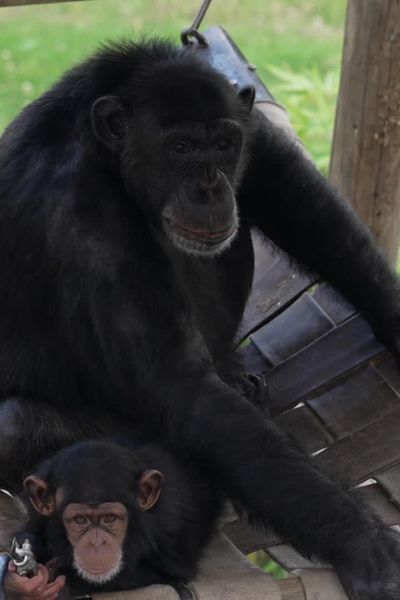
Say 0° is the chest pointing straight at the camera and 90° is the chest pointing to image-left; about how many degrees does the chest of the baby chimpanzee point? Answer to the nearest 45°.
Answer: approximately 45°

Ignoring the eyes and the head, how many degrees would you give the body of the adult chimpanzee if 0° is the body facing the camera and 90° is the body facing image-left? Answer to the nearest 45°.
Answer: approximately 315°

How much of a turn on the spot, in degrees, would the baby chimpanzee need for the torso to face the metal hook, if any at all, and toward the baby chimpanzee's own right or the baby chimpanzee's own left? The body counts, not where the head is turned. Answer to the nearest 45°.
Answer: approximately 135° to the baby chimpanzee's own right

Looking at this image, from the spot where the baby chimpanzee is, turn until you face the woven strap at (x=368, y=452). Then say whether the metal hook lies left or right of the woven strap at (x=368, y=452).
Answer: left

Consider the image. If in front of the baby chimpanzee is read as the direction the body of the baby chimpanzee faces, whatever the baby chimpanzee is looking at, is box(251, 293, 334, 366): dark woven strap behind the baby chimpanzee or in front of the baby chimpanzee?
behind

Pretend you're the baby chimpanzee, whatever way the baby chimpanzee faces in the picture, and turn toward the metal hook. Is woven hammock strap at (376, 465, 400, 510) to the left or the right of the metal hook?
right
